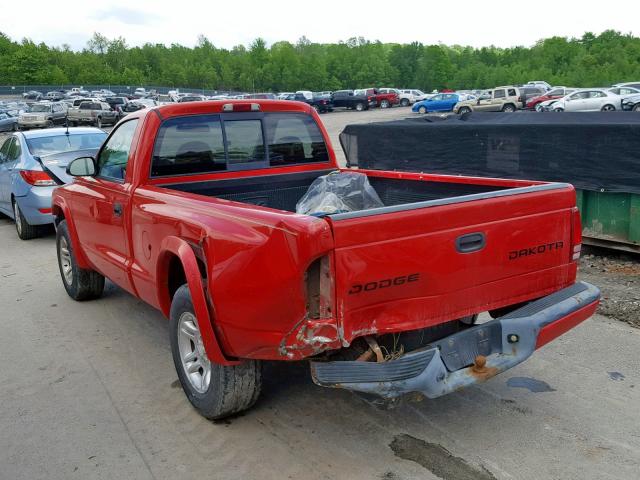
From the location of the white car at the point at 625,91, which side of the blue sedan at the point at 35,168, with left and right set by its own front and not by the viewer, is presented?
right

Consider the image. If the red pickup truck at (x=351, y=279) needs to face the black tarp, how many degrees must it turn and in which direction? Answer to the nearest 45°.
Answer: approximately 90° to its right

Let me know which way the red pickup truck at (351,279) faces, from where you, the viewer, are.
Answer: facing away from the viewer and to the left of the viewer

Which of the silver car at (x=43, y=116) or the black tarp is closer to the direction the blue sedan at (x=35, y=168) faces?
the silver car

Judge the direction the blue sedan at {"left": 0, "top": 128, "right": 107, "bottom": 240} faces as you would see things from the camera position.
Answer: facing away from the viewer and to the left of the viewer

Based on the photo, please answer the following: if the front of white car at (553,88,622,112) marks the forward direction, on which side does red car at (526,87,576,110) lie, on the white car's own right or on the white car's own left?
on the white car's own right

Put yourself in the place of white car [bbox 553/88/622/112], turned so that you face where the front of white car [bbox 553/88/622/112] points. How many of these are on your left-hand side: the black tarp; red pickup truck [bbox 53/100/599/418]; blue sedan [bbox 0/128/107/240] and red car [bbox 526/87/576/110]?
3

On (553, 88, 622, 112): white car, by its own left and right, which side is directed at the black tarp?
left

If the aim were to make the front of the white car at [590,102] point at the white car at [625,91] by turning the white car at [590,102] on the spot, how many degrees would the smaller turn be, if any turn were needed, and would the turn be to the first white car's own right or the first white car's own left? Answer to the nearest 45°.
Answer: approximately 180°

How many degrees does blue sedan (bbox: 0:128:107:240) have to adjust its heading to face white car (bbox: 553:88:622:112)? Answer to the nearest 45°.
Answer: approximately 90° to its right

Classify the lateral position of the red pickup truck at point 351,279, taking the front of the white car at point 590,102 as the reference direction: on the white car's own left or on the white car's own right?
on the white car's own left

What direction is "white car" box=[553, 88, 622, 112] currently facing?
to the viewer's left
